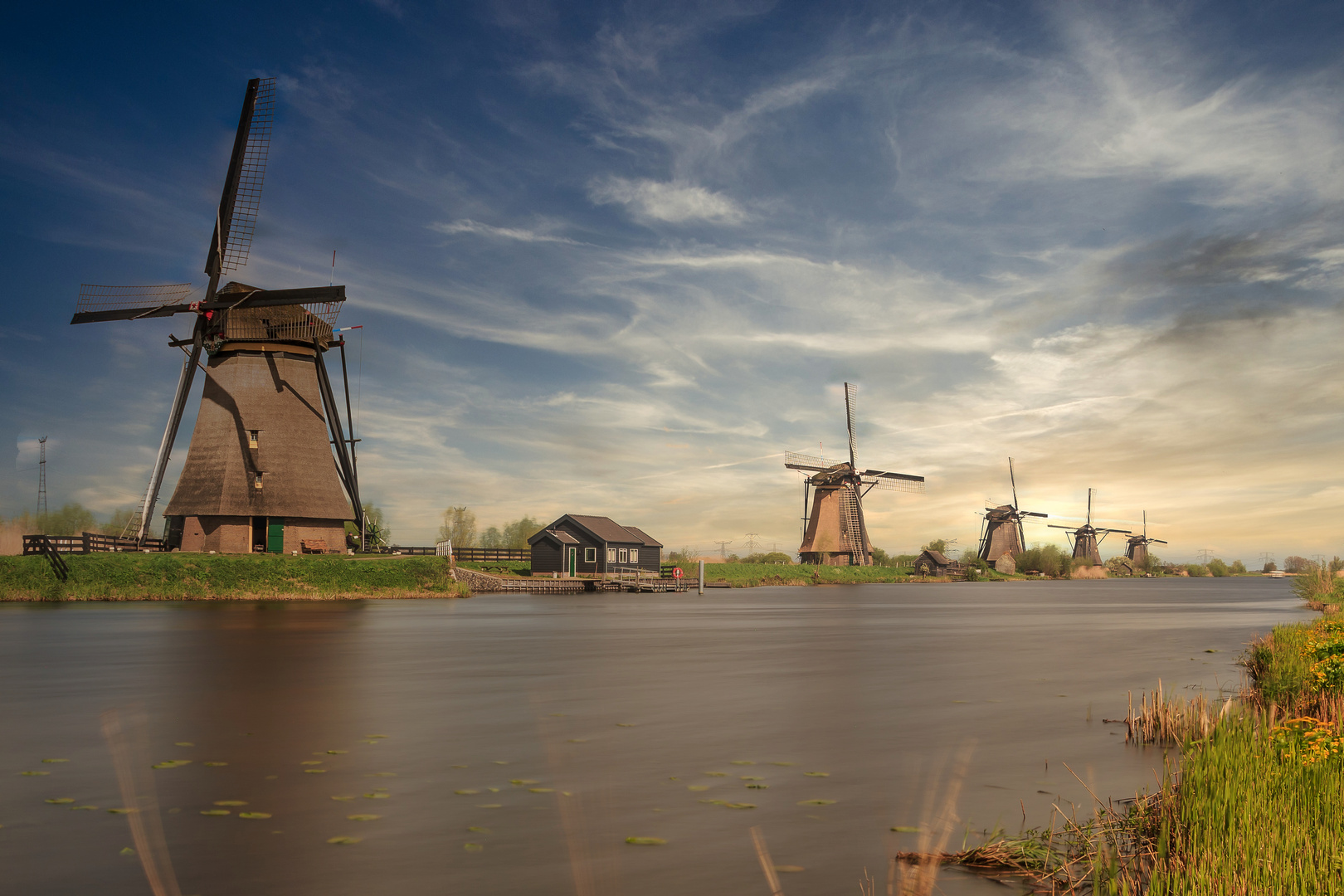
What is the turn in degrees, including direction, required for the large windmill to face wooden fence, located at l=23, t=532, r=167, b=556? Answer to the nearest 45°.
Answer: approximately 45° to its right

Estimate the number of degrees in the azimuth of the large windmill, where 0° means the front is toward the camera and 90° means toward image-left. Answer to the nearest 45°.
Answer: approximately 45°
